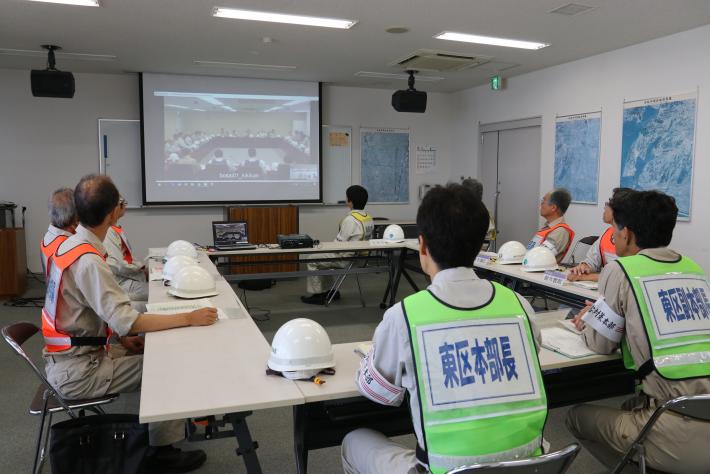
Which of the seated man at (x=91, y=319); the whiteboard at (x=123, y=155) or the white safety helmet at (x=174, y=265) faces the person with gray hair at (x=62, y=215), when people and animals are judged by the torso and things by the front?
the whiteboard

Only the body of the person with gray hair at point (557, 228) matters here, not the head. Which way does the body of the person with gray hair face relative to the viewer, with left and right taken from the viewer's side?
facing to the left of the viewer

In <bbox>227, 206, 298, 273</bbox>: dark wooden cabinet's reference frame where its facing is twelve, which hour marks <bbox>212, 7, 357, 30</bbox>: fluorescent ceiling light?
The fluorescent ceiling light is roughly at 12 o'clock from the dark wooden cabinet.

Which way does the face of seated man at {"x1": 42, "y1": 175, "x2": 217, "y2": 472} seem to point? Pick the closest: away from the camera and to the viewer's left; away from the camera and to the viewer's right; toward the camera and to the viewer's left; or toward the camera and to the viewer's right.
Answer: away from the camera and to the viewer's right

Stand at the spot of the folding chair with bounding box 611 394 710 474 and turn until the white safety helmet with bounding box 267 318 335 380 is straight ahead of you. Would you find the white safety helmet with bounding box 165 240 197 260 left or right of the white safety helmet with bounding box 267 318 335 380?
right

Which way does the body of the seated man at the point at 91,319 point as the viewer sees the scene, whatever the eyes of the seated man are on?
to the viewer's right

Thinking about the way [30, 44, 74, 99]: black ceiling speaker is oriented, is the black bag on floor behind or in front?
in front

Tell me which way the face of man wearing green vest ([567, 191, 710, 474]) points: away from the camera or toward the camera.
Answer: away from the camera

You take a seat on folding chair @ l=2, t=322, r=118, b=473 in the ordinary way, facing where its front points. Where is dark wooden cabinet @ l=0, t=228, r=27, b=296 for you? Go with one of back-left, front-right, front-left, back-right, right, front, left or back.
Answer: left

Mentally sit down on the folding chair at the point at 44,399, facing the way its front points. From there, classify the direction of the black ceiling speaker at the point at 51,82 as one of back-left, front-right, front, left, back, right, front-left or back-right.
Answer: left
